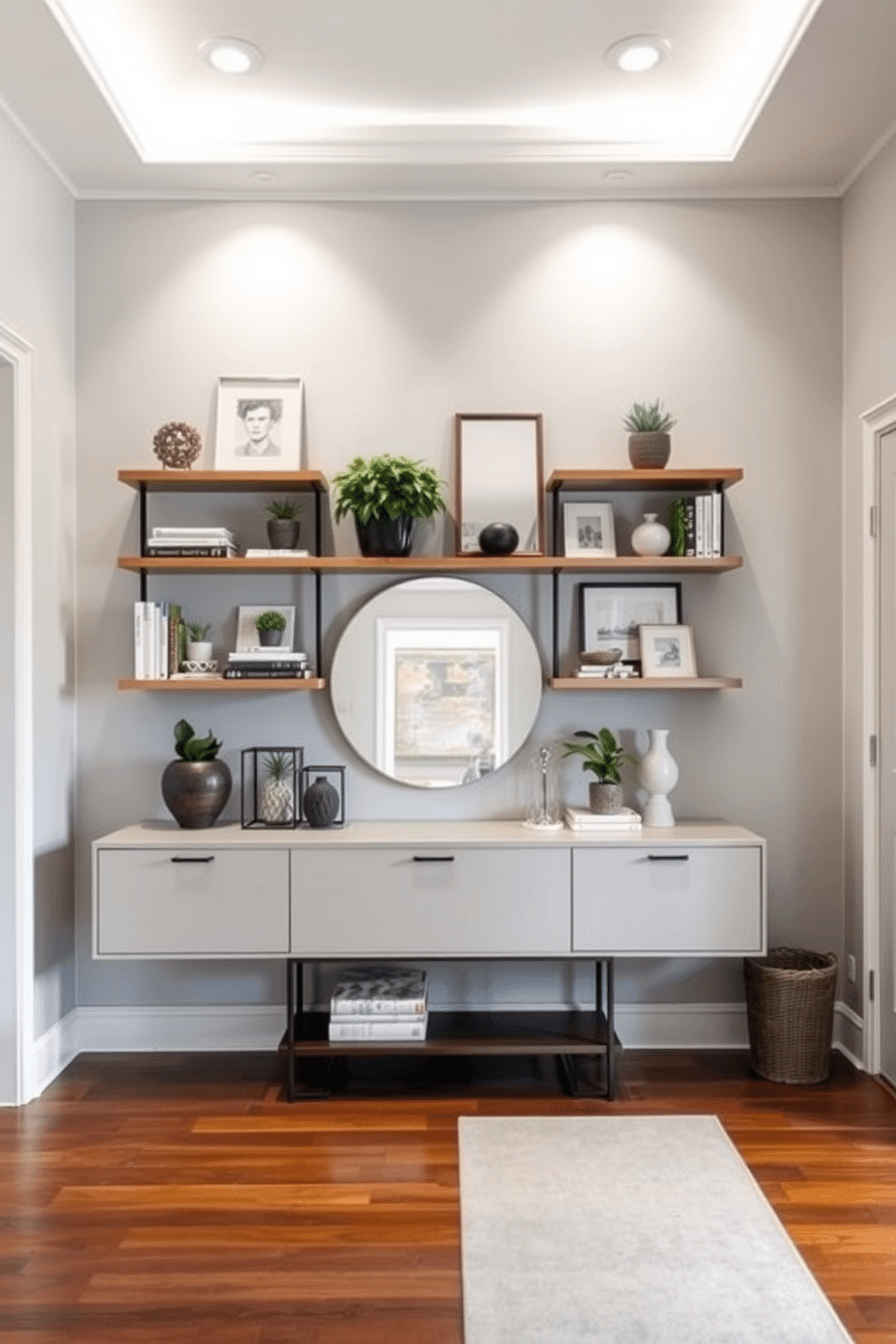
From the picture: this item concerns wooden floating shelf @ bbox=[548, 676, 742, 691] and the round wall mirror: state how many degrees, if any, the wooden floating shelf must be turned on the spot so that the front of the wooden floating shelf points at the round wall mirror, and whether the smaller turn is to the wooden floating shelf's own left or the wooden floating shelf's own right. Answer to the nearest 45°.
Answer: approximately 90° to the wooden floating shelf's own right

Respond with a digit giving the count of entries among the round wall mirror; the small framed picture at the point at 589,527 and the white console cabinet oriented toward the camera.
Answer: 3

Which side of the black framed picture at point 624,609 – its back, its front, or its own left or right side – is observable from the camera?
front

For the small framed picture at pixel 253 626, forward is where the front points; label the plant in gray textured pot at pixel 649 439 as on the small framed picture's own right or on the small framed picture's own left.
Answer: on the small framed picture's own left

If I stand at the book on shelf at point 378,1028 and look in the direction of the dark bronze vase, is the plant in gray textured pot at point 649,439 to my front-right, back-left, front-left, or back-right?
back-right

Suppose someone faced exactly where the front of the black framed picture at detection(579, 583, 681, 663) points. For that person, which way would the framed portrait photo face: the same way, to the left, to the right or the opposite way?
the same way

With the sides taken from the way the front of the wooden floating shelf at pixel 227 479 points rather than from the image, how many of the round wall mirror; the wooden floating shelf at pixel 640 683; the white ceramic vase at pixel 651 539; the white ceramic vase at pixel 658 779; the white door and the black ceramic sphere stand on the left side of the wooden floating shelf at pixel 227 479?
6

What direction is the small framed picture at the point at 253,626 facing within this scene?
toward the camera

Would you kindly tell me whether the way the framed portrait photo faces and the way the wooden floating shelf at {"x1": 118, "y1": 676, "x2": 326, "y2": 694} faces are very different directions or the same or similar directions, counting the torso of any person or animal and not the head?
same or similar directions

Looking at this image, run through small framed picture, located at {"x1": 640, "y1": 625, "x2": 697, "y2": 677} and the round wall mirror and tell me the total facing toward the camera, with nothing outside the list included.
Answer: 2

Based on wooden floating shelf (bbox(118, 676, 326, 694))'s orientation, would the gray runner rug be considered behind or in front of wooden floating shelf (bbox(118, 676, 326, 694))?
in front

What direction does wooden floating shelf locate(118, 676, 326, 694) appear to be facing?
toward the camera

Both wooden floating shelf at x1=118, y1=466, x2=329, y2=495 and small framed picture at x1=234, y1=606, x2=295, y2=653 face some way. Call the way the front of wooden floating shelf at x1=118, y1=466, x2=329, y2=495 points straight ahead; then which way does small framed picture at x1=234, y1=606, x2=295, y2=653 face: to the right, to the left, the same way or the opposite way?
the same way

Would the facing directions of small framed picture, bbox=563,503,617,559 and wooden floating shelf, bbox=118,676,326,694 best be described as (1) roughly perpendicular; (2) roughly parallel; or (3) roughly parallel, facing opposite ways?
roughly parallel

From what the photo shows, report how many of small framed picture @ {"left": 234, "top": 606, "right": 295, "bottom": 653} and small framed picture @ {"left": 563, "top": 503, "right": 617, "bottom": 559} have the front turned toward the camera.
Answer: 2

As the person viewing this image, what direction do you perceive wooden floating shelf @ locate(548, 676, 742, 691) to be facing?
facing the viewer

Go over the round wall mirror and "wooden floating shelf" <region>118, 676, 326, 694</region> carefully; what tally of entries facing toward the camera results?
2

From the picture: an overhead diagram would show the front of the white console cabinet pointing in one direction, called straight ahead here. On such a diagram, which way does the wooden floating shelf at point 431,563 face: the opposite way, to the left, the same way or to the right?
the same way
